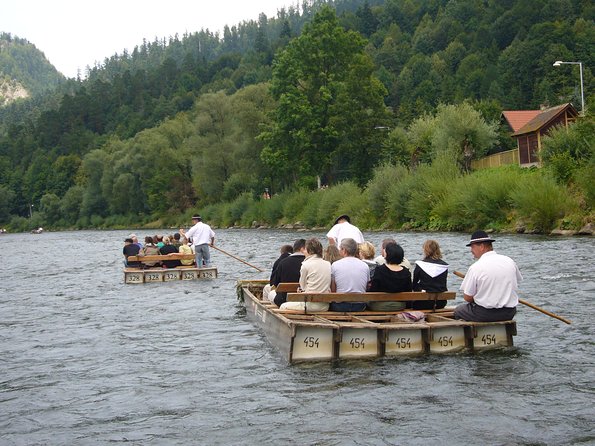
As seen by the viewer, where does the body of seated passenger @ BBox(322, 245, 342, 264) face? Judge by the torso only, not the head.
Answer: away from the camera

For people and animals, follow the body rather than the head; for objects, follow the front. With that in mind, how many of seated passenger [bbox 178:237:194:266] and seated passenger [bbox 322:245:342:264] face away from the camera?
2

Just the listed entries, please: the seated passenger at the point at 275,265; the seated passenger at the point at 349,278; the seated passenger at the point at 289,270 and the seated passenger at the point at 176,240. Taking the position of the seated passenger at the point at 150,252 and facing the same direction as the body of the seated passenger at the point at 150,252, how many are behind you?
3

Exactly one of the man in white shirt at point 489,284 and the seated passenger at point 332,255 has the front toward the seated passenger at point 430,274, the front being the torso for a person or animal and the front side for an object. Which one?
the man in white shirt

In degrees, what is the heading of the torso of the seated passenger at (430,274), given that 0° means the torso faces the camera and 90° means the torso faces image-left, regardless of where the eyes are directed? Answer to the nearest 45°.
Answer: approximately 180°

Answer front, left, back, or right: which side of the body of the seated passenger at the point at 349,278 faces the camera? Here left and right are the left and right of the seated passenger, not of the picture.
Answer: back

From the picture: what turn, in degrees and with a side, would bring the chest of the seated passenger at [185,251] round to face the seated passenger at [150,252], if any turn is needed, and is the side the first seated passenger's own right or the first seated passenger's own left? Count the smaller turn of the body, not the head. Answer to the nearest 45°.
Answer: approximately 90° to the first seated passenger's own left

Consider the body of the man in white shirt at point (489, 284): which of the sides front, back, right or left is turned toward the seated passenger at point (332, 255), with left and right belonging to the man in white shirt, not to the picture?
front

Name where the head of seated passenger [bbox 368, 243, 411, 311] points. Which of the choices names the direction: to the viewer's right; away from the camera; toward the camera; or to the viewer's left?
away from the camera

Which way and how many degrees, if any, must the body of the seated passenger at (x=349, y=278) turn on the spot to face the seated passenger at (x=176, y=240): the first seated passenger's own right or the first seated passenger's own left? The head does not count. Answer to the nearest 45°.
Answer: approximately 45° to the first seated passenger's own left

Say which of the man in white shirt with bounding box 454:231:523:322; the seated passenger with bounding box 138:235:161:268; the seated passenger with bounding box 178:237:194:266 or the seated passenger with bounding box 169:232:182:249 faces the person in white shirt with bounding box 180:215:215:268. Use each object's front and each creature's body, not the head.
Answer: the man in white shirt

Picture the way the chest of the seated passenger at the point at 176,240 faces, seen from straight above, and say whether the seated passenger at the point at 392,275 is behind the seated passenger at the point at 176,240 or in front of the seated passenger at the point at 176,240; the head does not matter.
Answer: behind

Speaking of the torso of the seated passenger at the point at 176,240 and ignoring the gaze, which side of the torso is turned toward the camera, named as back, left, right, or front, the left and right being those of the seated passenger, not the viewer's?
back

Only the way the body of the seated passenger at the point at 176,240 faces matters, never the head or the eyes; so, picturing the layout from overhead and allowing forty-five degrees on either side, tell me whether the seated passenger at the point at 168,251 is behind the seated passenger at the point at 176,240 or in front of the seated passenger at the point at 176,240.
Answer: behind
